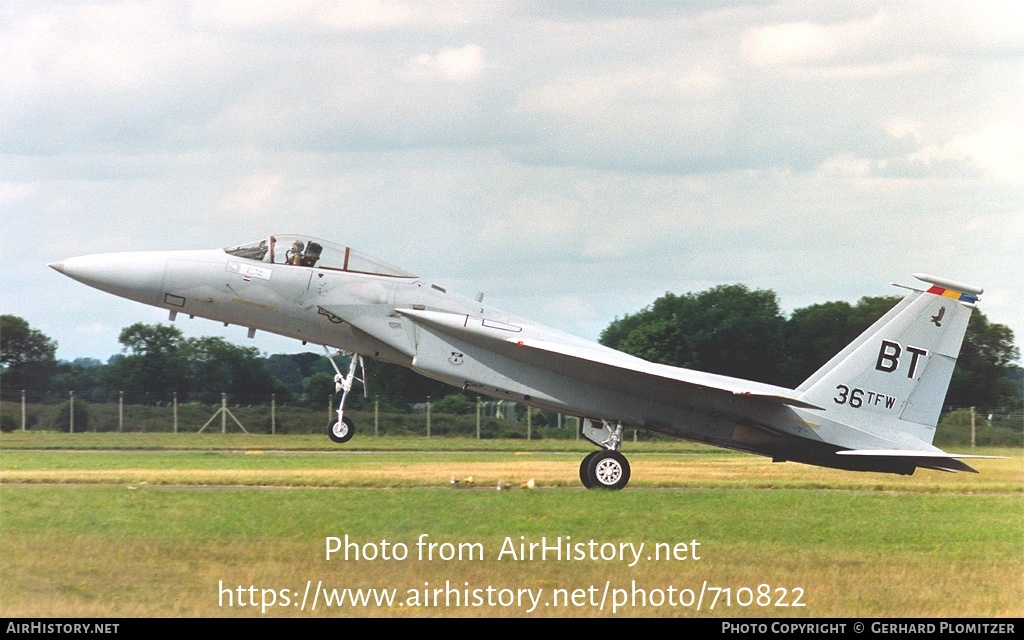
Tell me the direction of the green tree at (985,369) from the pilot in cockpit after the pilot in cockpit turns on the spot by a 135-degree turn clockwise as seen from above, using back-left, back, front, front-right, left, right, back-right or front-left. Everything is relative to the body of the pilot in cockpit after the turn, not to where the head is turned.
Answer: front

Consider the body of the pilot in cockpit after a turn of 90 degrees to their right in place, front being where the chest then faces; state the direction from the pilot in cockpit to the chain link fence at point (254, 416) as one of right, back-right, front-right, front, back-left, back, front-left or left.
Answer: front

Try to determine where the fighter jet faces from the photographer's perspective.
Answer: facing to the left of the viewer

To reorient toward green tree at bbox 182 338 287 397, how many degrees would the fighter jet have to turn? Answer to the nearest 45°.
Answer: approximately 45° to its right

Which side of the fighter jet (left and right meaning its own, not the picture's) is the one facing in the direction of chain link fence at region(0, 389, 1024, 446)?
right

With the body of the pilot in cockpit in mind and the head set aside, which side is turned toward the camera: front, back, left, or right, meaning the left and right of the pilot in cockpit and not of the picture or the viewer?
left

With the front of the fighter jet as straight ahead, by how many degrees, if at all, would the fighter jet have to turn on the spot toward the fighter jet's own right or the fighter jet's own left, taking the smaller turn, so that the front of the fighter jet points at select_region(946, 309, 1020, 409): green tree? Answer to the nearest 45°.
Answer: approximately 135° to the fighter jet's own right

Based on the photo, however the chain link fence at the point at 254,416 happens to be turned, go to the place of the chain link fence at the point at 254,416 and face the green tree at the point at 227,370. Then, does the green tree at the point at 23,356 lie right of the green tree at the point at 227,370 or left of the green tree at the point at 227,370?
left

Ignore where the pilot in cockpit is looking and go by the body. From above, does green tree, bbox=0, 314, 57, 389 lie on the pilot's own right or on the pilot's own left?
on the pilot's own right

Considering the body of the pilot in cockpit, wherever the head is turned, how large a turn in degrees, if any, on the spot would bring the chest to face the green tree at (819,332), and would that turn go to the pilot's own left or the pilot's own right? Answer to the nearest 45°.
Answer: approximately 135° to the pilot's own right

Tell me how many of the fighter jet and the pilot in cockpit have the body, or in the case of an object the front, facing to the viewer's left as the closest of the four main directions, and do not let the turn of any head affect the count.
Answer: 2

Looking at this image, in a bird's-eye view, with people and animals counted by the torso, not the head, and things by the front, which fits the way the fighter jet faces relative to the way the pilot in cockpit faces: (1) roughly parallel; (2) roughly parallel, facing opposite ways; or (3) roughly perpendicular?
roughly parallel

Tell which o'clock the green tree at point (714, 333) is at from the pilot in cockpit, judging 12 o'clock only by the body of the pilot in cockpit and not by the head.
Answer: The green tree is roughly at 4 o'clock from the pilot in cockpit.
